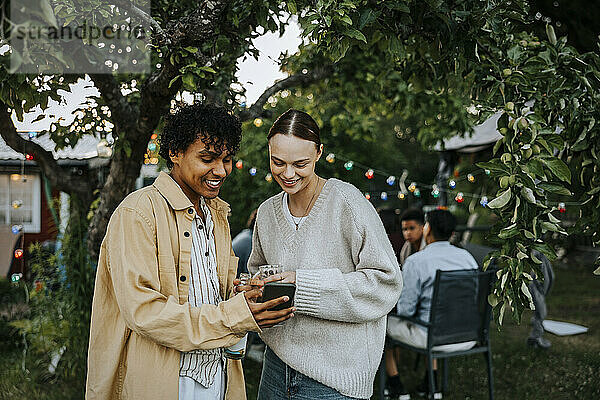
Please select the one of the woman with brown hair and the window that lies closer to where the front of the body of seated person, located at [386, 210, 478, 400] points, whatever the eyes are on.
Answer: the window

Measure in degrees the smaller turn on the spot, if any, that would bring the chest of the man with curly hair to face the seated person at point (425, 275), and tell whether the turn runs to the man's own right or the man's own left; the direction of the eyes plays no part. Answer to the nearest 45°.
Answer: approximately 90° to the man's own left

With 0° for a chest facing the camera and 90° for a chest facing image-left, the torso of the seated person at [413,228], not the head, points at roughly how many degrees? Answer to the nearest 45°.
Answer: approximately 45°

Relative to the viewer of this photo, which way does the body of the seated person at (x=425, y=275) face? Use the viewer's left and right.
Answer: facing away from the viewer and to the left of the viewer

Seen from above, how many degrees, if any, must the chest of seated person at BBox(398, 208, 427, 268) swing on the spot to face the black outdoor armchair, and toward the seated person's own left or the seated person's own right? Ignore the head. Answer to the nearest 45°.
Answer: approximately 45° to the seated person's own left

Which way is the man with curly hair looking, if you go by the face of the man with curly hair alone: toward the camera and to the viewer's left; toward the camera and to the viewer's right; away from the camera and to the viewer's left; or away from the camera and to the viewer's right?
toward the camera and to the viewer's right

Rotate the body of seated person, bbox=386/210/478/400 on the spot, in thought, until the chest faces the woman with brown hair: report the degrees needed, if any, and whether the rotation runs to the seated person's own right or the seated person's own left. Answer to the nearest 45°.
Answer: approximately 135° to the seated person's own left

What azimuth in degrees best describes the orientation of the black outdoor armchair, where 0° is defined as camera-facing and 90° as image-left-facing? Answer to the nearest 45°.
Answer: approximately 135°

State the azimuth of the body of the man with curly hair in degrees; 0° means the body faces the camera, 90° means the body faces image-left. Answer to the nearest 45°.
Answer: approximately 315°

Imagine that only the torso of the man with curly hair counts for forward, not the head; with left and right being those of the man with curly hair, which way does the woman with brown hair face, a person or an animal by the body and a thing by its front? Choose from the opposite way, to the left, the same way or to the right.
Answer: to the right

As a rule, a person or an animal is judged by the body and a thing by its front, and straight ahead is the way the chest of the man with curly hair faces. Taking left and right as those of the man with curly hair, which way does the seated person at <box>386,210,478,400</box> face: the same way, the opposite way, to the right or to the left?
the opposite way
